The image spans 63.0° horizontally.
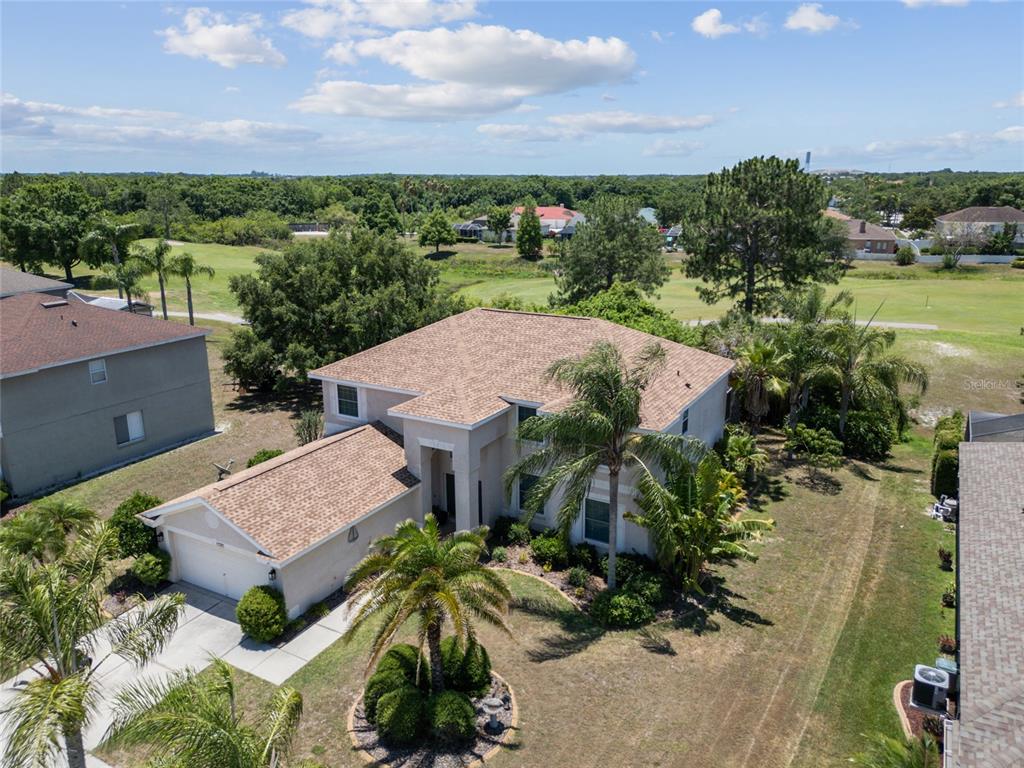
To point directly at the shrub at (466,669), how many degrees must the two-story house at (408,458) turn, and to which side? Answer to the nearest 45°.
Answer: approximately 45° to its left

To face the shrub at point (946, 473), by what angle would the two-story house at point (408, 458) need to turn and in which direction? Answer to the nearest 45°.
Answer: approximately 135° to its left

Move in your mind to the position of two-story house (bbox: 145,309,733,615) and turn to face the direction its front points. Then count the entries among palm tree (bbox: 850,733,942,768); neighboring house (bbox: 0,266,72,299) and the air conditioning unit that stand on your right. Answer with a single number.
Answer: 1

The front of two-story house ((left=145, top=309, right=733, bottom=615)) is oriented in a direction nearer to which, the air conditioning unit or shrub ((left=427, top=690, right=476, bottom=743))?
the shrub

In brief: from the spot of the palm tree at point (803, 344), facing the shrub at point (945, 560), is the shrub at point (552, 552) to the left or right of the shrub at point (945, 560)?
right

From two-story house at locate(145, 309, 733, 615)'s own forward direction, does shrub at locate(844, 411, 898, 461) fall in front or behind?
behind

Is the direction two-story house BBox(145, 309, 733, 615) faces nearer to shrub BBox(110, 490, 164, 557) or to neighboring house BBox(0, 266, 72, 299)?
the shrub

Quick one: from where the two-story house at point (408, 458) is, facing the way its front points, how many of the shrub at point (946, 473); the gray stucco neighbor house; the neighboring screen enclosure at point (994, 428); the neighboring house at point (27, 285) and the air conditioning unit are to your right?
2

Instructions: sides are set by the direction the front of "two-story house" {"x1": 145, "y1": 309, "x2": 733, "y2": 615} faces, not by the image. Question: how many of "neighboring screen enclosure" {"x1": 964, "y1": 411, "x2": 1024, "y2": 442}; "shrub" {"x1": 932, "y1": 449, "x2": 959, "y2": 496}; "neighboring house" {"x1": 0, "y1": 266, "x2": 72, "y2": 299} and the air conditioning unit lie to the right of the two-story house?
1

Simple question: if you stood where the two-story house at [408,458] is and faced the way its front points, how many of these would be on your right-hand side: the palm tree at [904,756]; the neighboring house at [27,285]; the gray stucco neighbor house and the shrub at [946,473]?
2

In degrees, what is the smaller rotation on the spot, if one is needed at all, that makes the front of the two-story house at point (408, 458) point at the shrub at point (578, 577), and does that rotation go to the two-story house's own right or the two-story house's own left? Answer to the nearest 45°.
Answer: approximately 90° to the two-story house's own left

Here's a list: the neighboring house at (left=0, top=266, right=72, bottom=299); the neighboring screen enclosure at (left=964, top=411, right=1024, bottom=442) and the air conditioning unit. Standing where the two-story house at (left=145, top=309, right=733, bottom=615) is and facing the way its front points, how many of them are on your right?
1

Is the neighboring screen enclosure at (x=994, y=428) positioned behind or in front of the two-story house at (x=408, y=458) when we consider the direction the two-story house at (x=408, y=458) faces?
behind

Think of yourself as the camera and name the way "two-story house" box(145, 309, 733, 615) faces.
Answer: facing the viewer and to the left of the viewer

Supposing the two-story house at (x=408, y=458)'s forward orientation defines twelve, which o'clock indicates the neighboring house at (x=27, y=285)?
The neighboring house is roughly at 3 o'clock from the two-story house.

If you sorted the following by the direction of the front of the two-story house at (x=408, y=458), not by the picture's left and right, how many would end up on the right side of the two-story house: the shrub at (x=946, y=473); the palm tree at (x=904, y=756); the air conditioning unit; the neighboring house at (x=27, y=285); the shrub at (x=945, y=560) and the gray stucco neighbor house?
2

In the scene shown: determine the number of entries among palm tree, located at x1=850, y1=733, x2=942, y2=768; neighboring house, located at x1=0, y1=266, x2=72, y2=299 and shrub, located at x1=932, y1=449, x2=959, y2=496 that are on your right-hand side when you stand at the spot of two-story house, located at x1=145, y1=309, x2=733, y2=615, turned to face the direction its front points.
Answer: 1

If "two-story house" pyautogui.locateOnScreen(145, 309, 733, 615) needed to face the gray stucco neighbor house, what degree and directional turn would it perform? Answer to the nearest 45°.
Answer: approximately 90° to its right

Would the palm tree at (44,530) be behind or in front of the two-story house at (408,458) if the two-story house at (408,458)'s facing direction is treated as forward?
in front

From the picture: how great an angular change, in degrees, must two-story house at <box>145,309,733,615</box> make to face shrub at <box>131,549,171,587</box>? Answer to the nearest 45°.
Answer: approximately 45° to its right
